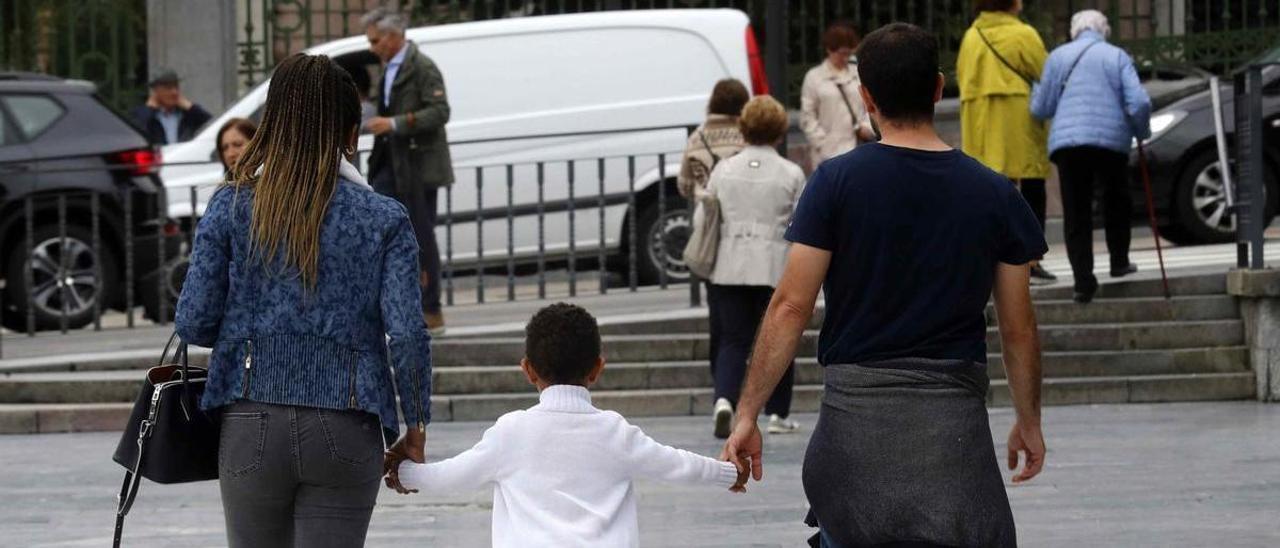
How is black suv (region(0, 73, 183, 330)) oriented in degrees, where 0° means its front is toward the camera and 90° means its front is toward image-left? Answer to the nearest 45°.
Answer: approximately 90°

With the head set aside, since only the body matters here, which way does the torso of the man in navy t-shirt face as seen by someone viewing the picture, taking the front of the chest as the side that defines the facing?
away from the camera

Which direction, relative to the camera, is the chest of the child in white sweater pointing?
away from the camera

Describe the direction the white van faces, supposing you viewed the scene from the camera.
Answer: facing to the left of the viewer

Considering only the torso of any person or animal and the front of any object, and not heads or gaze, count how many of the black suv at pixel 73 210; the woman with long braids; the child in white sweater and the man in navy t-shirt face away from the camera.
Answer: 3

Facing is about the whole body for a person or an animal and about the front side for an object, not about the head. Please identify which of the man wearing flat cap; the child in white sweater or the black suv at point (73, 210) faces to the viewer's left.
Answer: the black suv

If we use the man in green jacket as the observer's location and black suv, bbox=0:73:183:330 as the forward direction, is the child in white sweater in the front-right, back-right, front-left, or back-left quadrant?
back-left

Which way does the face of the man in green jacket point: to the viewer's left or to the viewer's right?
to the viewer's left

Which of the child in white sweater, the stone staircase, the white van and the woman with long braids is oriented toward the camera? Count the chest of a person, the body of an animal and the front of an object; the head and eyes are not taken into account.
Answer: the stone staircase

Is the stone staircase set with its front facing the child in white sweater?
yes

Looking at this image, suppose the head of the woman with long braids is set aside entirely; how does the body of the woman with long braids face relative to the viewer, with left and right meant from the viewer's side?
facing away from the viewer

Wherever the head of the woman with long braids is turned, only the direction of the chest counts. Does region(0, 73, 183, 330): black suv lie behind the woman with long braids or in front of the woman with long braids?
in front

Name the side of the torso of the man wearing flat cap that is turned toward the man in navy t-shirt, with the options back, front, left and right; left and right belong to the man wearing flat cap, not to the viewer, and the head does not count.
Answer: front

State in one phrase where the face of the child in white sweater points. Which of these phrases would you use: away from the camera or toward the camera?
away from the camera

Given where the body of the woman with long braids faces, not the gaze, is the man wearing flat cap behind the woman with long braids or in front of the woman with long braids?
in front
